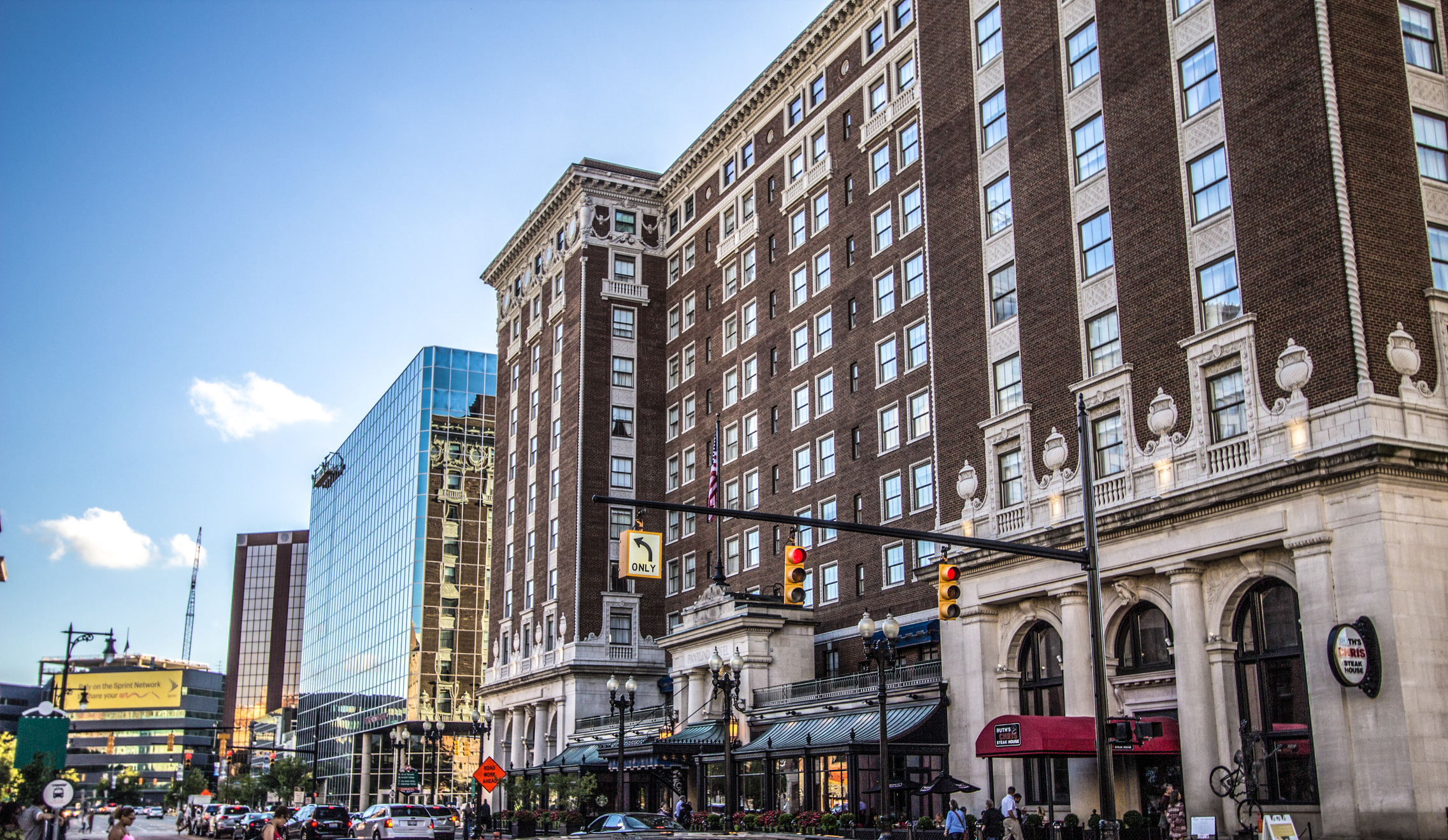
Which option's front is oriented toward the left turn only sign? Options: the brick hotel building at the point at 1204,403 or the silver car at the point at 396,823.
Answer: the brick hotel building

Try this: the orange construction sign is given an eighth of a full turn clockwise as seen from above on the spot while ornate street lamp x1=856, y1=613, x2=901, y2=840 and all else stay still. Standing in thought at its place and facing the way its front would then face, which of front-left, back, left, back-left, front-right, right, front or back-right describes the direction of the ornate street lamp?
left

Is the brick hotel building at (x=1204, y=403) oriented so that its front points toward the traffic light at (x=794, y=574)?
yes

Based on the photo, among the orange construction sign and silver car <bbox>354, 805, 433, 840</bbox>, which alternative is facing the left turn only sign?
the orange construction sign

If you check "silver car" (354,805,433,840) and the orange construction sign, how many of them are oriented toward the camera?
1

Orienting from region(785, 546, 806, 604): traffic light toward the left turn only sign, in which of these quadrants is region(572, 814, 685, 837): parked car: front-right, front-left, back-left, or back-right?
front-right

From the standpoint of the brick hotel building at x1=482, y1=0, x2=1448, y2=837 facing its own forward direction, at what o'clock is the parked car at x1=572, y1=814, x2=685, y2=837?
The parked car is roughly at 1 o'clock from the brick hotel building.

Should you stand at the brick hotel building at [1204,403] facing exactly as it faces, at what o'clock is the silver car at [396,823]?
The silver car is roughly at 2 o'clock from the brick hotel building.

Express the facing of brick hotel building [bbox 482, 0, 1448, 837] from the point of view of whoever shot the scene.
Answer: facing the viewer and to the left of the viewer

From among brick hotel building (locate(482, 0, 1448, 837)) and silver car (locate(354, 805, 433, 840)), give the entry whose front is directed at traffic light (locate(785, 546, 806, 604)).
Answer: the brick hotel building

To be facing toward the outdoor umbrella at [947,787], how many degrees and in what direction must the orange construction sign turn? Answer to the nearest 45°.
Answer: approximately 45° to its left

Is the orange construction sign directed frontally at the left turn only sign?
yes

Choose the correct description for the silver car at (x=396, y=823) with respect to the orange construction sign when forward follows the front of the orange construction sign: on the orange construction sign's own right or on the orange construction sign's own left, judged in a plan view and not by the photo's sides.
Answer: on the orange construction sign's own right

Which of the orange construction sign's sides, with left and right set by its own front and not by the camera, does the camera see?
front

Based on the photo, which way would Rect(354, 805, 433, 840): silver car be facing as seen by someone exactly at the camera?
facing away from the viewer and to the left of the viewer

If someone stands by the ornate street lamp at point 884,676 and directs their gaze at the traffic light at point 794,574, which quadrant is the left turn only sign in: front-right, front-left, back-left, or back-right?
front-right

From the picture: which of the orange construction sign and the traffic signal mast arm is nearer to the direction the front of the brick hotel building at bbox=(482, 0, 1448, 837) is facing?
the traffic signal mast arm

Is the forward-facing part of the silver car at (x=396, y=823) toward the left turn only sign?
no

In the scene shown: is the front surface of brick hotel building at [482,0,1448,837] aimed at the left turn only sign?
yes
